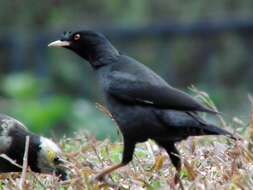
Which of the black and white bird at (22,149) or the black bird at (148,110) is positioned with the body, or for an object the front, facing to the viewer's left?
the black bird at (148,110)

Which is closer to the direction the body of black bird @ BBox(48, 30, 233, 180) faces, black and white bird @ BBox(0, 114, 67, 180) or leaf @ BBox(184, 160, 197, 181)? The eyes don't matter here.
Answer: the black and white bird

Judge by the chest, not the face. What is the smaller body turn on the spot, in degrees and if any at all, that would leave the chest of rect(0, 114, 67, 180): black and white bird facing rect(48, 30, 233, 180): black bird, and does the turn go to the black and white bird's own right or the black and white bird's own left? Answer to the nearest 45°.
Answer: approximately 45° to the black and white bird's own right

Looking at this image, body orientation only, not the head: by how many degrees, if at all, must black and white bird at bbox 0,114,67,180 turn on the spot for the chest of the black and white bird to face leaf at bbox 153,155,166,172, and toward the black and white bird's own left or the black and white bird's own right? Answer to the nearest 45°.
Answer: approximately 45° to the black and white bird's own right

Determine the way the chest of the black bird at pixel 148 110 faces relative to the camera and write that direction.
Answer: to the viewer's left

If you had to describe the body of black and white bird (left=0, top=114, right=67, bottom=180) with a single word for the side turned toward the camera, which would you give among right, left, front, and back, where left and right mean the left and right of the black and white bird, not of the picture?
right

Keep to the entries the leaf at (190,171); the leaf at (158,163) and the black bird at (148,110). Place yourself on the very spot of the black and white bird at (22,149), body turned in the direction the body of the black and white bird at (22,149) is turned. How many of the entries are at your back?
0

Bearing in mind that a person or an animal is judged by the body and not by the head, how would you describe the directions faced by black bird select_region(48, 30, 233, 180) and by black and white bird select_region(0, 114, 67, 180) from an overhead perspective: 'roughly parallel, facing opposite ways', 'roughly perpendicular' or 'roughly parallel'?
roughly parallel, facing opposite ways

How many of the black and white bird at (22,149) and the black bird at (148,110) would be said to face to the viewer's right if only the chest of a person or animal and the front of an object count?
1
